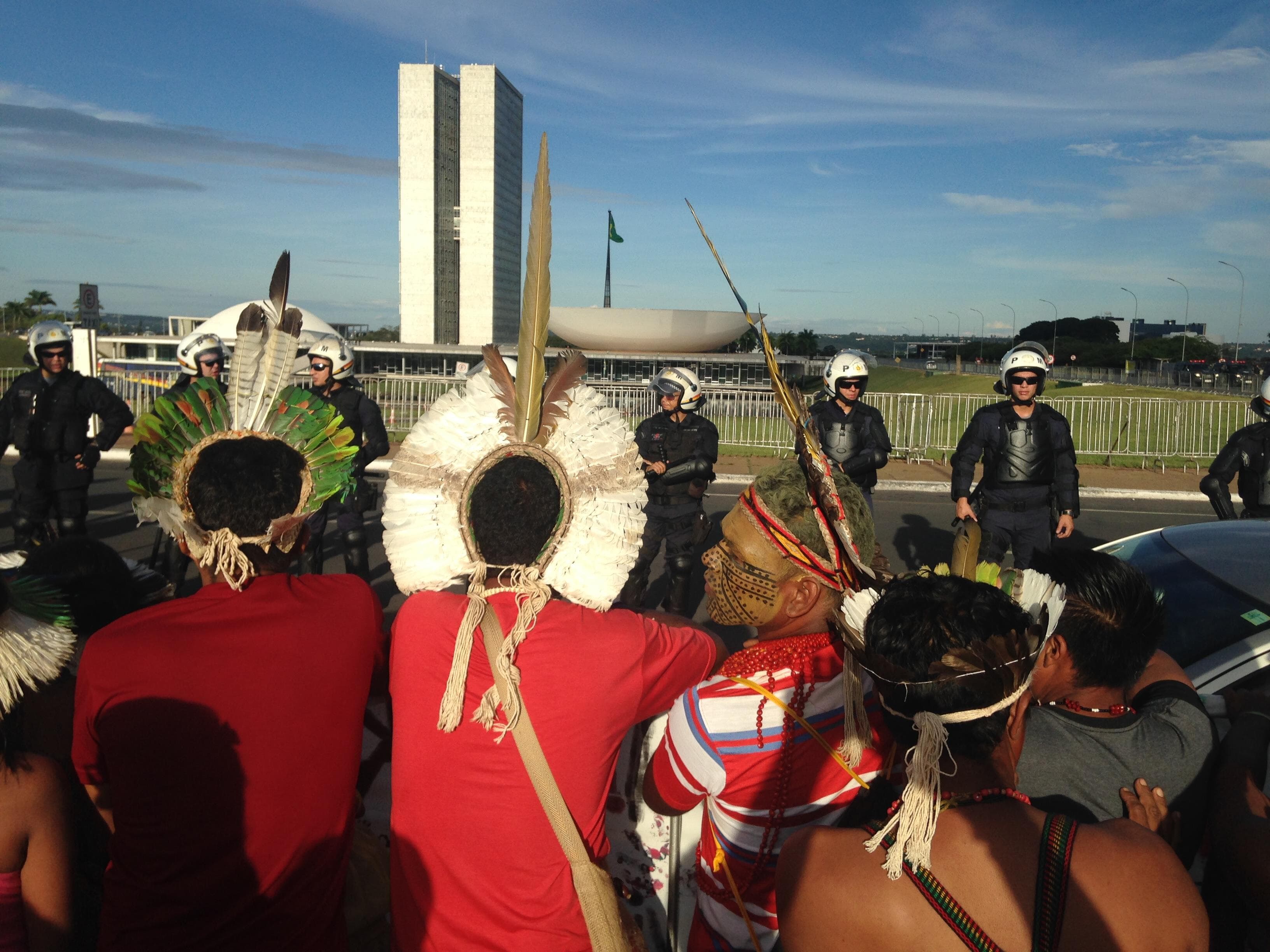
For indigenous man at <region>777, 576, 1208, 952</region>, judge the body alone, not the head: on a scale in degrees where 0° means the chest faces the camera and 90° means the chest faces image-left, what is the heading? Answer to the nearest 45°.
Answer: approximately 180°

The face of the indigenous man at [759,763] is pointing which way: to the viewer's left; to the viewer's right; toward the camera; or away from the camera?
to the viewer's left

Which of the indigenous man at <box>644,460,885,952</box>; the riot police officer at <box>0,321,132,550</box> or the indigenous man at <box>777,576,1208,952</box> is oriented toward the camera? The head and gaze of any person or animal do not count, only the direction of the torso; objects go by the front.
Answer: the riot police officer

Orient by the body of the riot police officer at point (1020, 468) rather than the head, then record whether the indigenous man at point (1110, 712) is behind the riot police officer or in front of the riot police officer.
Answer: in front

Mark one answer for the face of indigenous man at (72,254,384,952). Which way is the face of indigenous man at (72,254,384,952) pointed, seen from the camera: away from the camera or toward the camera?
away from the camera

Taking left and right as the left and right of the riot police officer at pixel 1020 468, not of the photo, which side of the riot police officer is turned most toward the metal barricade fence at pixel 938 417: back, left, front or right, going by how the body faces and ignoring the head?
back

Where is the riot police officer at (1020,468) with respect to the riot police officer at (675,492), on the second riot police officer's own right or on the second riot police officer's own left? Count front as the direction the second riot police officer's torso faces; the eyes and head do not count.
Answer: on the second riot police officer's own left

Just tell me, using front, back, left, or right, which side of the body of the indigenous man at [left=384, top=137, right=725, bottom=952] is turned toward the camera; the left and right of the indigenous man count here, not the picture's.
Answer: back

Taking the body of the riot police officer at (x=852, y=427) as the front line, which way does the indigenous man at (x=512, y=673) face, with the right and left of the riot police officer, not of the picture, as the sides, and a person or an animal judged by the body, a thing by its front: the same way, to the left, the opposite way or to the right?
the opposite way

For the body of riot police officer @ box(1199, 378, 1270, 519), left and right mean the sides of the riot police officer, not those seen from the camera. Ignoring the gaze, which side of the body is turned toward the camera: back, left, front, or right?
front

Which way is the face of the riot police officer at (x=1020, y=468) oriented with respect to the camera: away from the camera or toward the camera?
toward the camera

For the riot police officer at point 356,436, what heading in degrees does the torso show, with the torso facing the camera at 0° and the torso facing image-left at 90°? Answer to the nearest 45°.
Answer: approximately 45°

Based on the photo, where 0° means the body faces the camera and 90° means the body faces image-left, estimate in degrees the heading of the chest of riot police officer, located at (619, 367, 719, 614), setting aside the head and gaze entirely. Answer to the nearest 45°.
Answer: approximately 45°

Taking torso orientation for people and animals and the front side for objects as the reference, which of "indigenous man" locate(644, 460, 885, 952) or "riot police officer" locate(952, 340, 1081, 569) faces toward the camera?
the riot police officer

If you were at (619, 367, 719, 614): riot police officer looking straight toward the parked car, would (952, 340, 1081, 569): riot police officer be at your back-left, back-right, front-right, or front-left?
front-left

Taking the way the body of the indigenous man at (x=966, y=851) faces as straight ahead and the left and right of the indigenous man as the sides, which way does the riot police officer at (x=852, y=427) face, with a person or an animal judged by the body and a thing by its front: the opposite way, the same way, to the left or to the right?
the opposite way

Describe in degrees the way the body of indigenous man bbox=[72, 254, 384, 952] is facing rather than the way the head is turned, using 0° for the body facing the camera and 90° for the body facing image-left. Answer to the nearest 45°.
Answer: approximately 180°

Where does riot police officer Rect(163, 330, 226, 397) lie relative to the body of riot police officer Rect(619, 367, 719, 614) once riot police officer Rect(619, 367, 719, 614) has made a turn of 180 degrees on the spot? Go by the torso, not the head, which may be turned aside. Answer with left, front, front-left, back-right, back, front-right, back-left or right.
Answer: back-left

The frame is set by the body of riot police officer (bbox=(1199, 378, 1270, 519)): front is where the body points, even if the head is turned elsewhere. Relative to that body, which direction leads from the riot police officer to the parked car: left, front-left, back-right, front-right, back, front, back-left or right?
front

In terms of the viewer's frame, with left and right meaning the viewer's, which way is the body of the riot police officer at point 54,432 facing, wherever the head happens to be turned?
facing the viewer

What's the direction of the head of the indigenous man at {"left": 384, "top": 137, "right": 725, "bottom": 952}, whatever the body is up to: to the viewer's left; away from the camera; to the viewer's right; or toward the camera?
away from the camera

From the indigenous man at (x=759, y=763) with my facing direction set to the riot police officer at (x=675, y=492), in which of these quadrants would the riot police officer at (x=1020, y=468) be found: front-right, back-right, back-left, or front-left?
front-right

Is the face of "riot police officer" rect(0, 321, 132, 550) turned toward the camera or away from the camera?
toward the camera
